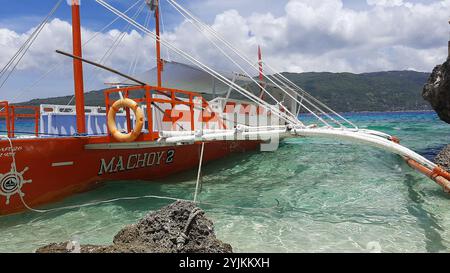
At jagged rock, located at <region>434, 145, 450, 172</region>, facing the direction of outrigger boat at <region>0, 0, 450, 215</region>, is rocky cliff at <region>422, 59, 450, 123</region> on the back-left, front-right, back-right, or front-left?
back-right

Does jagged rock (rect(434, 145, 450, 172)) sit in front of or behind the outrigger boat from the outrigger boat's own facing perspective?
behind

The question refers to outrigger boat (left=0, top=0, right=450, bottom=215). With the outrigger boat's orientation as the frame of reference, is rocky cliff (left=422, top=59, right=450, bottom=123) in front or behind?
behind

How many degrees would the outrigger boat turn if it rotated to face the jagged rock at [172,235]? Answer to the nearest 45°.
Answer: approximately 90° to its left

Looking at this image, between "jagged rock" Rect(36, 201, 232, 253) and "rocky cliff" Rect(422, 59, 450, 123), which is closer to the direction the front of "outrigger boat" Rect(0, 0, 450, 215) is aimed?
the jagged rock
